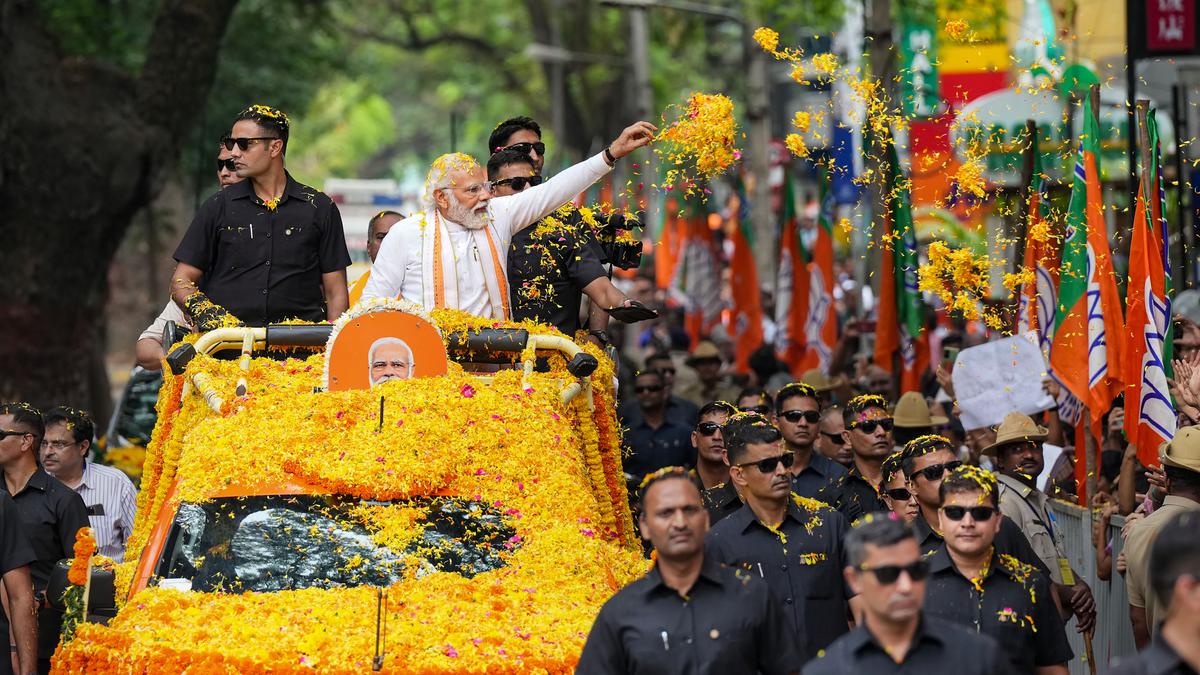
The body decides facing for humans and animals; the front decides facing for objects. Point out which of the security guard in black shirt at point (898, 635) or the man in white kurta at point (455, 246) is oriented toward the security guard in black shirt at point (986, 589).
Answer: the man in white kurta

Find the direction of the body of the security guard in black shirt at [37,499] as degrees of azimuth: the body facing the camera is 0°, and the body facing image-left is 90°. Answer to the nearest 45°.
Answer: approximately 45°

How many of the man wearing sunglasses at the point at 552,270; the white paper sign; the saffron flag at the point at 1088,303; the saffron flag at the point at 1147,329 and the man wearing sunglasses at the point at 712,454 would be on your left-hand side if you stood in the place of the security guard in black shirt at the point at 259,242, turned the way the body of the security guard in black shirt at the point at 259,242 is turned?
5

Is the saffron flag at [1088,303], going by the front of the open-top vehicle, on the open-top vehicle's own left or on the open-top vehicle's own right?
on the open-top vehicle's own left

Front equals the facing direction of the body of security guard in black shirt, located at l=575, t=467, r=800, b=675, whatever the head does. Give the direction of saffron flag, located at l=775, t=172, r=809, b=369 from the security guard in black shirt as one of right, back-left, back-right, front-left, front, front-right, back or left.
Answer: back

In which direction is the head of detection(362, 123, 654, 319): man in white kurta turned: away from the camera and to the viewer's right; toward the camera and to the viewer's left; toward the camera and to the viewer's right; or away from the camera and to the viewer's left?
toward the camera and to the viewer's right

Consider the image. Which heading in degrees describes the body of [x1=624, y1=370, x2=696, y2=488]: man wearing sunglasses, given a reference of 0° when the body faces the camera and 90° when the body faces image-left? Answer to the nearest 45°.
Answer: approximately 0°

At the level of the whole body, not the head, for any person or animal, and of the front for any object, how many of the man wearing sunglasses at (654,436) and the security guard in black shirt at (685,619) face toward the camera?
2
